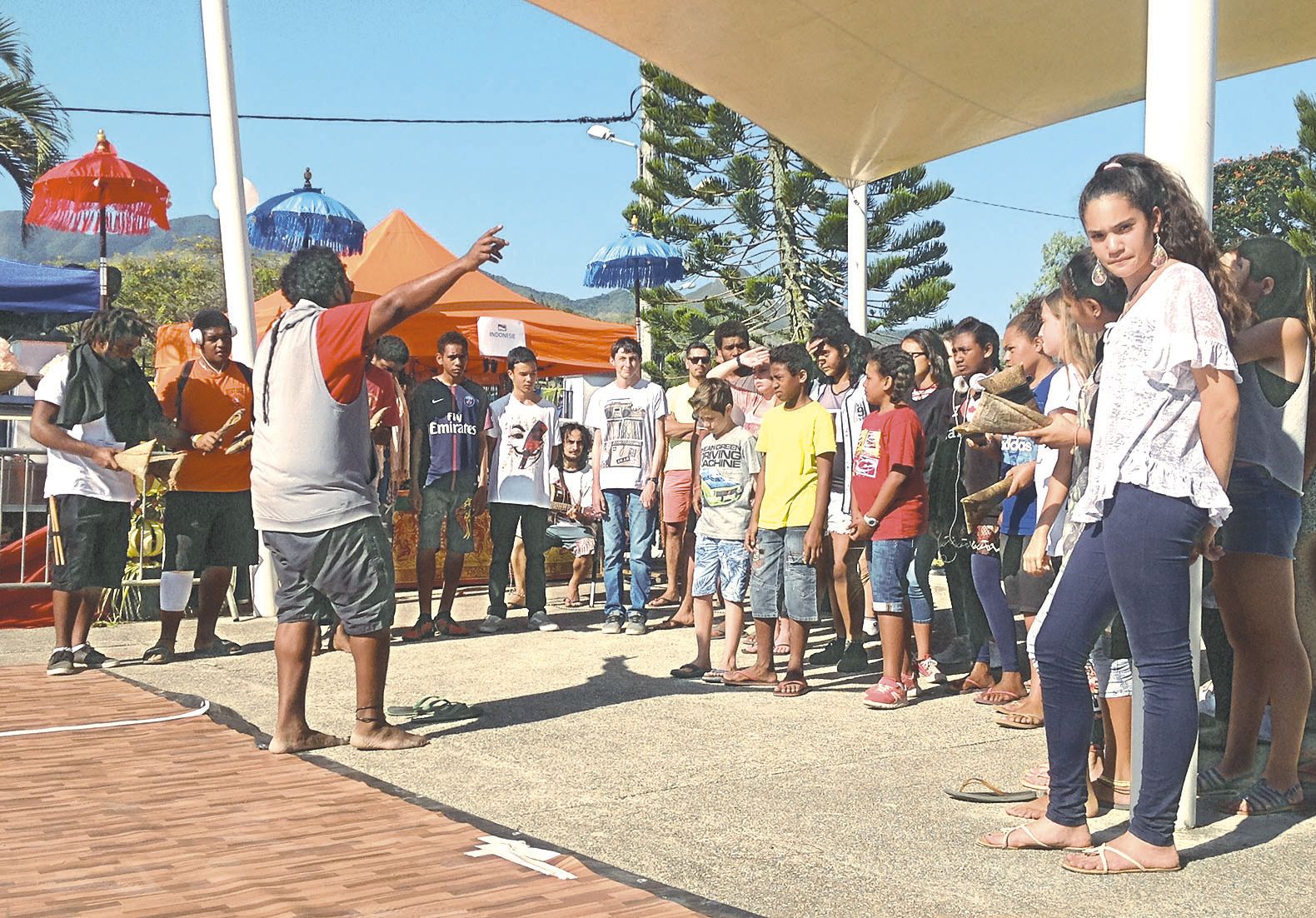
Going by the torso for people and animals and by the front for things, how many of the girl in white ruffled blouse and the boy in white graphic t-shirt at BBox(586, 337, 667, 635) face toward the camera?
1

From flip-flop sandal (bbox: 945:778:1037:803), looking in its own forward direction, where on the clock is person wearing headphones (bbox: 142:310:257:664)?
The person wearing headphones is roughly at 1 o'clock from the flip-flop sandal.

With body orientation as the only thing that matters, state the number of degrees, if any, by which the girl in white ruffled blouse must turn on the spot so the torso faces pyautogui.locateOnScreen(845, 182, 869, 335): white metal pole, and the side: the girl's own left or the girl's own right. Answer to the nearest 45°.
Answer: approximately 90° to the girl's own right

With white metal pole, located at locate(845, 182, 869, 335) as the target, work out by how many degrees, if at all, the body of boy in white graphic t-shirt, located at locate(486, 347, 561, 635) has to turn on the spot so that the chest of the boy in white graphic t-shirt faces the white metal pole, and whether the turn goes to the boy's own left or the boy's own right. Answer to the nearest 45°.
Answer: approximately 90° to the boy's own left

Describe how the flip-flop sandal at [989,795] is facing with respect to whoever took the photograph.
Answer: facing to the left of the viewer

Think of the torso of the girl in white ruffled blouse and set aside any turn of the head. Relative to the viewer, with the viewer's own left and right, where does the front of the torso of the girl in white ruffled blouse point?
facing to the left of the viewer

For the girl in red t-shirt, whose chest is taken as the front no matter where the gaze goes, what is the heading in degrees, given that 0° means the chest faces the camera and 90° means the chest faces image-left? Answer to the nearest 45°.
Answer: approximately 45°

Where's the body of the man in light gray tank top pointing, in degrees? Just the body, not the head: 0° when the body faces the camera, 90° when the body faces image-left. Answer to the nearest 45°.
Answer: approximately 225°

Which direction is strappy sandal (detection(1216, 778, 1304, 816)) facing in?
to the viewer's left

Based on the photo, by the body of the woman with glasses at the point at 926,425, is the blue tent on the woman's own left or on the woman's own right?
on the woman's own right

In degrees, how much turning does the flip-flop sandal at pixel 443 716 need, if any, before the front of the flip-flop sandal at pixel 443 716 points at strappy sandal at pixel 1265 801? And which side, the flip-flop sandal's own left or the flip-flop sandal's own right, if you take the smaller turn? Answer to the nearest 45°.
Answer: approximately 45° to the flip-flop sandal's own right
